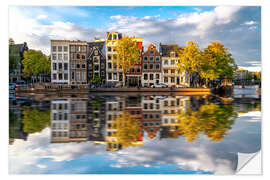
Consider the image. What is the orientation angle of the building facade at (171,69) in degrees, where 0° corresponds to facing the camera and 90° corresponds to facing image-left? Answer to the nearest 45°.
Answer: approximately 0°

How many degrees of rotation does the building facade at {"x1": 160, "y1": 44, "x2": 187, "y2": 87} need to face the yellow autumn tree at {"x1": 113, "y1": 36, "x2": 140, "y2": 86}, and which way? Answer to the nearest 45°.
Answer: approximately 135° to its right

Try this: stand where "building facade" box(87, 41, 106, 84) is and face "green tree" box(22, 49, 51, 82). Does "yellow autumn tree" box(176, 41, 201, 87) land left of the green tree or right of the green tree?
left

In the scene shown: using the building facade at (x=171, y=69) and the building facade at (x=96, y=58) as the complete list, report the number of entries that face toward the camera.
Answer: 2

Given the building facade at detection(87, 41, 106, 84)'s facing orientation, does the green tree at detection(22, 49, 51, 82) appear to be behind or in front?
in front
